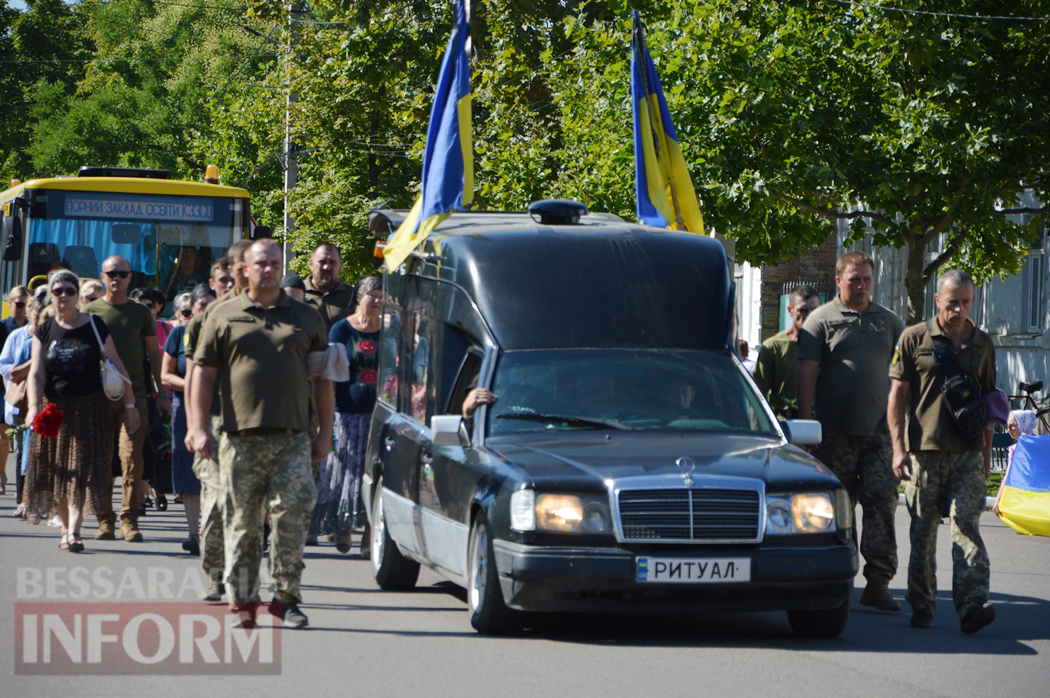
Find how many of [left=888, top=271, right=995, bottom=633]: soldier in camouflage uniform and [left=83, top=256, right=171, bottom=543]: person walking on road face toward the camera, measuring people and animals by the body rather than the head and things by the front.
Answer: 2

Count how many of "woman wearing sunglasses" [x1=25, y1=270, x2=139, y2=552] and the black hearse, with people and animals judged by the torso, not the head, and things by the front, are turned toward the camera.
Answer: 2

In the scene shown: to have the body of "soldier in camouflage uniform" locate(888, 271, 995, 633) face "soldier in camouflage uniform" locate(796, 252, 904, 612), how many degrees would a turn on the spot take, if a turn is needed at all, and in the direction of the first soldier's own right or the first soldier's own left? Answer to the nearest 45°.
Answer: approximately 135° to the first soldier's own right

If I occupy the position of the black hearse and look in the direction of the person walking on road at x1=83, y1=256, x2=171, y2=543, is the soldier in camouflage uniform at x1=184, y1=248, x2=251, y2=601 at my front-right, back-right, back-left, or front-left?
front-left

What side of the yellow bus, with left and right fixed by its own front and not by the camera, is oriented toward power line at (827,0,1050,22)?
left

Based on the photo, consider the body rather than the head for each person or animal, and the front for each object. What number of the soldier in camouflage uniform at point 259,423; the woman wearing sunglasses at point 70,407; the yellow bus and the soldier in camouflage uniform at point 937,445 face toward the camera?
4

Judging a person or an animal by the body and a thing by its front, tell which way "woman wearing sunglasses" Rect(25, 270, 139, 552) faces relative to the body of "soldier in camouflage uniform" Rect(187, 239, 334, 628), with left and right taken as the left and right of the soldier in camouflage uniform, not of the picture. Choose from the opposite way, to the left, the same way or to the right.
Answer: the same way

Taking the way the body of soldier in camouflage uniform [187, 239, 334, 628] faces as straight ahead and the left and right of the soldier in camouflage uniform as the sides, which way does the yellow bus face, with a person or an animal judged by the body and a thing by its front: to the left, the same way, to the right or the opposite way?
the same way

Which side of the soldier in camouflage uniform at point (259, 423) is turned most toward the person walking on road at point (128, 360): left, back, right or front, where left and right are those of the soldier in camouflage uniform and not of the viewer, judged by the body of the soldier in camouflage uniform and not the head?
back

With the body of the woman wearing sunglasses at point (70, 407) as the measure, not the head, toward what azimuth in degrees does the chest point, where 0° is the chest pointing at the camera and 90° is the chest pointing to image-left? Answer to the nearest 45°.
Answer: approximately 0°

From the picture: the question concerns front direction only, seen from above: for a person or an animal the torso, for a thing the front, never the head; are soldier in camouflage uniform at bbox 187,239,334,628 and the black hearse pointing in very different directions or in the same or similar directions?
same or similar directions

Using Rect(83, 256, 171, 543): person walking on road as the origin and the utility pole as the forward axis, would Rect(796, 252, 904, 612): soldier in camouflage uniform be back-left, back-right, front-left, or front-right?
back-right

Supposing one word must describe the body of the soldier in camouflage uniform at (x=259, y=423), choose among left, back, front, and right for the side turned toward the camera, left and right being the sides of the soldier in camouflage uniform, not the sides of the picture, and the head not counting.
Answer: front

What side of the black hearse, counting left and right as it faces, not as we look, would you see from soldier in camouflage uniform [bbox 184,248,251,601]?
right

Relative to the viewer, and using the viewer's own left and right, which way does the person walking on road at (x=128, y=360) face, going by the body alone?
facing the viewer

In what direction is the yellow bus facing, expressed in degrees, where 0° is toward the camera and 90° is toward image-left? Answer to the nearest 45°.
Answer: approximately 0°
